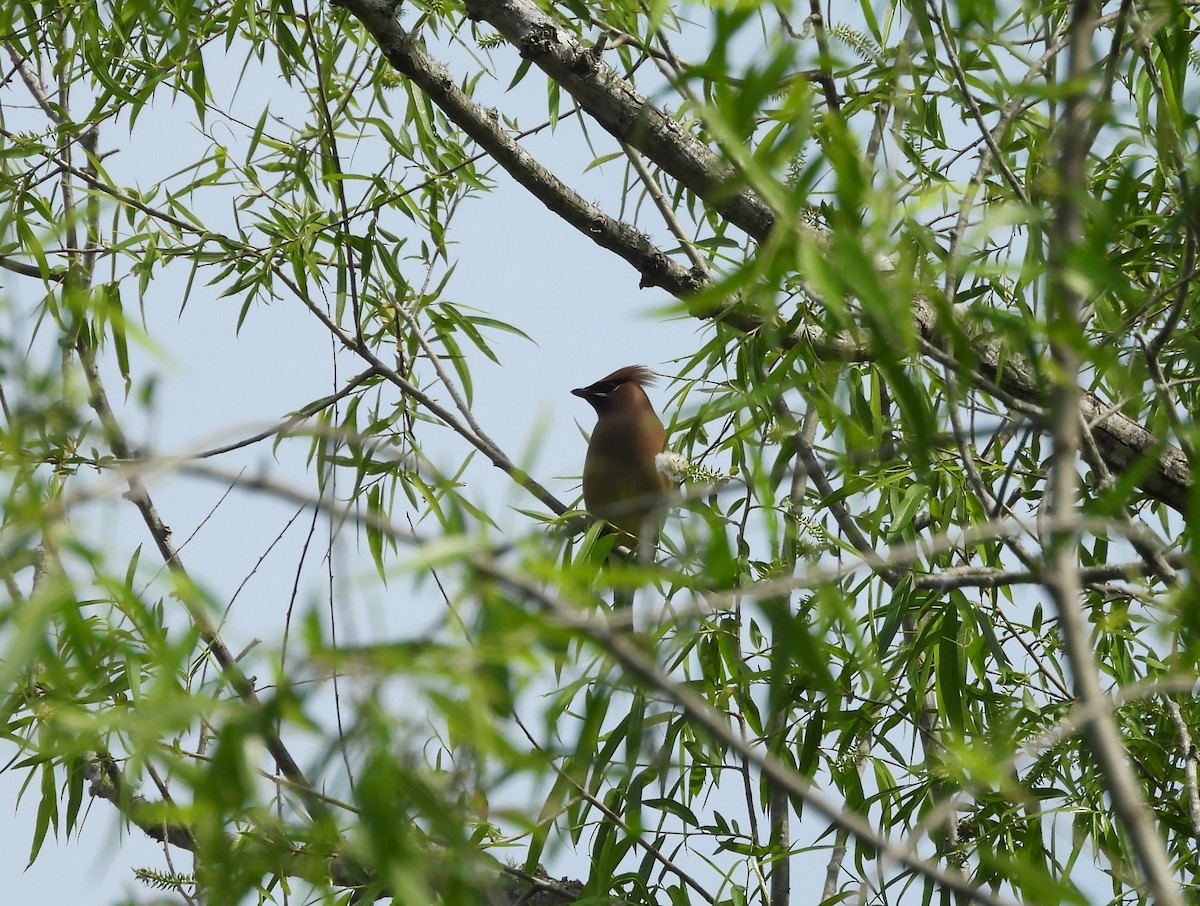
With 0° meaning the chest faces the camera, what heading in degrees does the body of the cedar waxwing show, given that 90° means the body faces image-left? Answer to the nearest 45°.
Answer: approximately 45°
